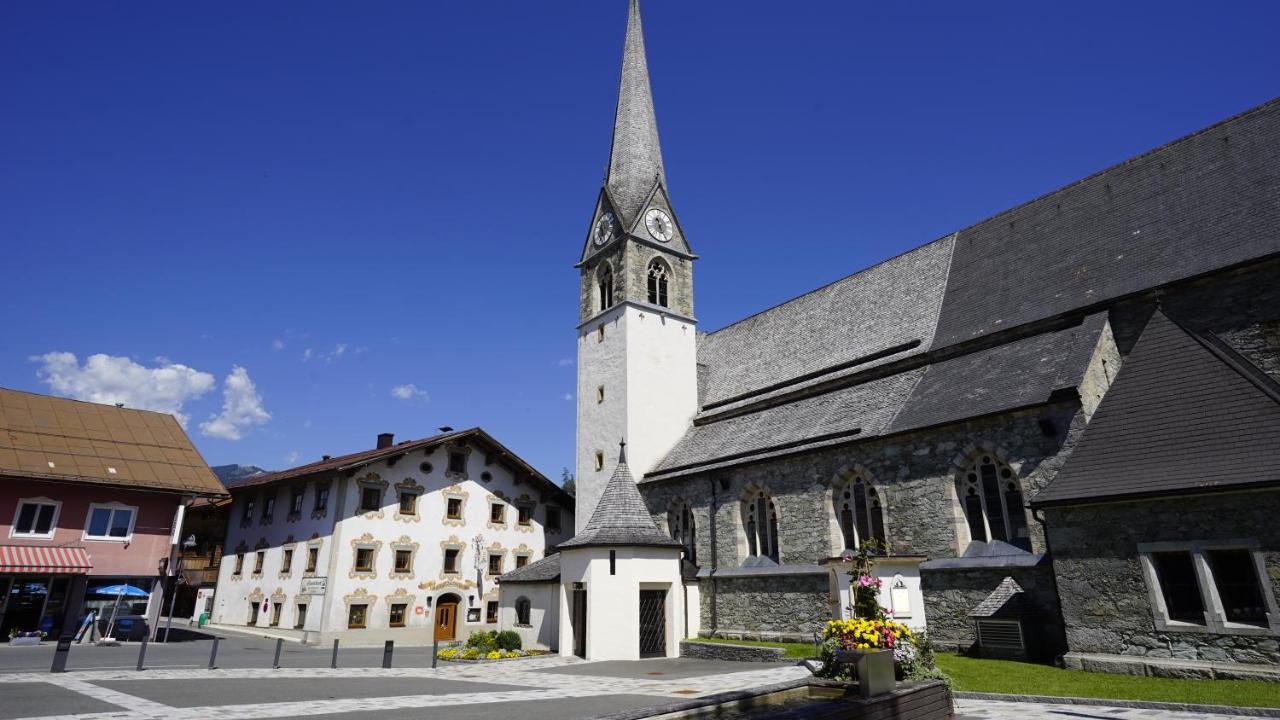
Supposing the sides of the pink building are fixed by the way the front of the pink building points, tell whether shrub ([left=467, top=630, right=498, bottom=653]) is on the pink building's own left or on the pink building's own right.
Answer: on the pink building's own left

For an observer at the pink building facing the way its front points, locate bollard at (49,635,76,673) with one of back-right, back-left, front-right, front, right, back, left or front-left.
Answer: front

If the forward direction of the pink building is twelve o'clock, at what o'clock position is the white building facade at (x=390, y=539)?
The white building facade is roughly at 9 o'clock from the pink building.

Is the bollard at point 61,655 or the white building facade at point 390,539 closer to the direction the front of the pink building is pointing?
the bollard

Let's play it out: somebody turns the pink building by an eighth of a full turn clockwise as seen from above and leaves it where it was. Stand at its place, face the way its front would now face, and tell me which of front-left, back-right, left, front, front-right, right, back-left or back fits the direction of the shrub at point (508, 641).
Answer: left

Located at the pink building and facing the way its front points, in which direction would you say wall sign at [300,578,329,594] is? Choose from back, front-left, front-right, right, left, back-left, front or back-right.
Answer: front-left

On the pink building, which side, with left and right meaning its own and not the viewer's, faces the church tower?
left

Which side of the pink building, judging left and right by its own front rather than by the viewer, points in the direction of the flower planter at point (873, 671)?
front

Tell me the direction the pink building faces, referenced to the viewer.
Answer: facing the viewer
